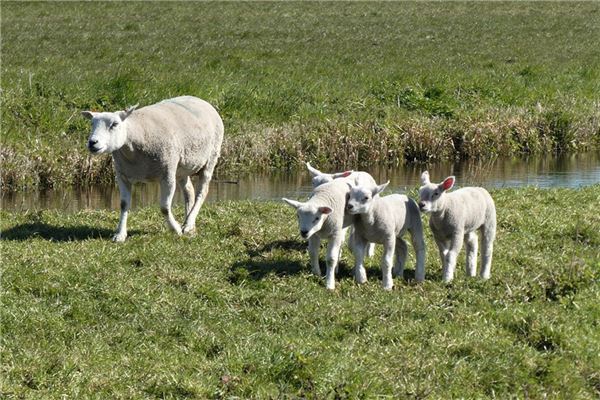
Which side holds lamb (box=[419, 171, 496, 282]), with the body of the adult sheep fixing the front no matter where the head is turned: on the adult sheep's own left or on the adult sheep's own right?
on the adult sheep's own left

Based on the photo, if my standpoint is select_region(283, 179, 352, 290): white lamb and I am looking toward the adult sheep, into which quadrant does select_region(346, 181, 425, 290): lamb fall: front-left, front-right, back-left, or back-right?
back-right

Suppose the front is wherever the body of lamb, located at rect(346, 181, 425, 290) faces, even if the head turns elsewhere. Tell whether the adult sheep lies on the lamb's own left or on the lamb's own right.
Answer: on the lamb's own right

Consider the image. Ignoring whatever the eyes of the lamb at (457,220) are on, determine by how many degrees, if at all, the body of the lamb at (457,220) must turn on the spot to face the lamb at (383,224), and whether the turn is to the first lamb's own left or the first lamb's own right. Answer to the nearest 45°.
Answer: approximately 45° to the first lamb's own right

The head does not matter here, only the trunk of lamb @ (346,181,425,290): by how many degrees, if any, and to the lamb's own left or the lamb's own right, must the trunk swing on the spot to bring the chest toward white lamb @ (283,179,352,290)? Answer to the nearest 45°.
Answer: approximately 45° to the lamb's own right

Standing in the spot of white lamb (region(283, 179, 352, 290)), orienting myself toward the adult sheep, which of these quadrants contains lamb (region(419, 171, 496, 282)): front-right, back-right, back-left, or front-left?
back-right

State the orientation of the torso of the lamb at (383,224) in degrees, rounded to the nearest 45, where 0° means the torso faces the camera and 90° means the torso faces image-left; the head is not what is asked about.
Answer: approximately 45°

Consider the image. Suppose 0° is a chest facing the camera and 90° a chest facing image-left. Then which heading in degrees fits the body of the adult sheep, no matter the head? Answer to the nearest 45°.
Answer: approximately 45°

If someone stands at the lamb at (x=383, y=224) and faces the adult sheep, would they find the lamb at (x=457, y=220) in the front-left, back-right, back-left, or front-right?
back-right
